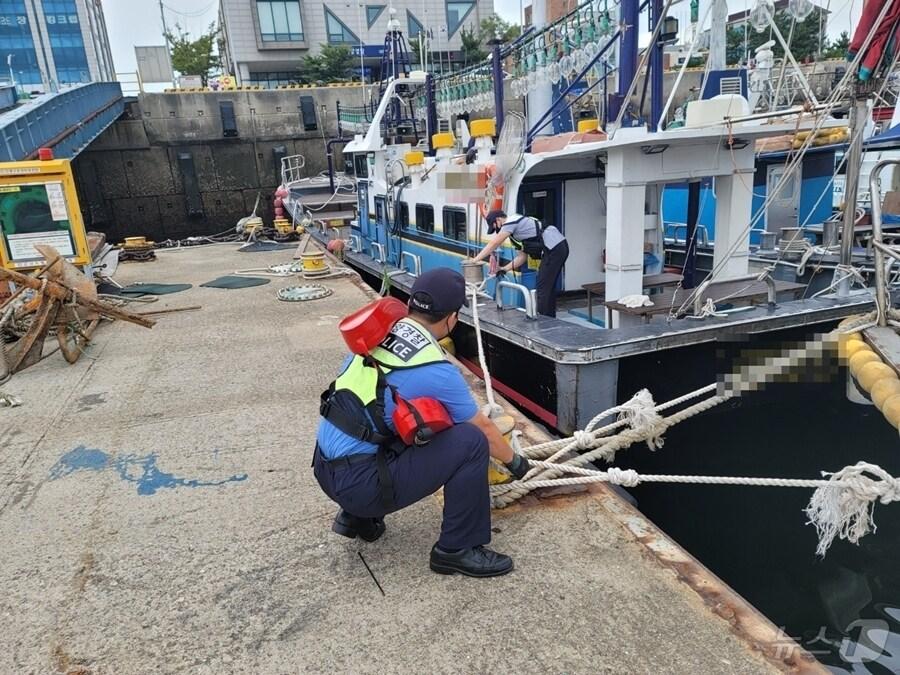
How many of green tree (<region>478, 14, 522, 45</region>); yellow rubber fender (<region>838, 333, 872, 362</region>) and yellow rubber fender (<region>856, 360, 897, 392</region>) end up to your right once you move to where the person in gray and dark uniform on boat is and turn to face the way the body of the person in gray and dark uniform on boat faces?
1

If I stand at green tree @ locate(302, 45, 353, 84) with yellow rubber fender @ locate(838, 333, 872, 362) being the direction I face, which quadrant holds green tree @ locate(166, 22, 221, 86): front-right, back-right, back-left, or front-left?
back-right

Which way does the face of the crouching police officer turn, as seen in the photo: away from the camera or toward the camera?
away from the camera

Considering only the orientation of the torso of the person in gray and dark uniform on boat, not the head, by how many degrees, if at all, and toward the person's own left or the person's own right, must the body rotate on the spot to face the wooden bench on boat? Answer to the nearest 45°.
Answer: approximately 180°

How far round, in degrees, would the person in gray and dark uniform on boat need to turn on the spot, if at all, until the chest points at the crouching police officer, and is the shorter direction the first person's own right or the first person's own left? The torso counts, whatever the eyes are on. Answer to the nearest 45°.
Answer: approximately 90° to the first person's own left

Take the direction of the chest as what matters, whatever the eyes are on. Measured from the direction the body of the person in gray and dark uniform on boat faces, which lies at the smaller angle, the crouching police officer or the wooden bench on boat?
the crouching police officer

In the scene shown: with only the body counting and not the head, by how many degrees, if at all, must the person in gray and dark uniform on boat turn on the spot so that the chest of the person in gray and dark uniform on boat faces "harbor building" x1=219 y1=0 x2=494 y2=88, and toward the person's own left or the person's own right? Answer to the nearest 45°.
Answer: approximately 90° to the person's own right

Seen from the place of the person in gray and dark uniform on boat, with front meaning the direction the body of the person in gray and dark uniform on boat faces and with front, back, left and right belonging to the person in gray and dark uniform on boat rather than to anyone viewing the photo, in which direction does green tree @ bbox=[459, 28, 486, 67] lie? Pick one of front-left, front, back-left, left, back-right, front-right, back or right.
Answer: right

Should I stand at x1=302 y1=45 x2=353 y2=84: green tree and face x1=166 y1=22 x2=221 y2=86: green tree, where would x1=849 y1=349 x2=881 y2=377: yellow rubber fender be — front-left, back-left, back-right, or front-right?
back-left

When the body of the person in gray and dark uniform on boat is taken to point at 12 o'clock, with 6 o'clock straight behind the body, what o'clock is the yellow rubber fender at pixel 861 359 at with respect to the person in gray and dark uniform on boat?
The yellow rubber fender is roughly at 8 o'clock from the person in gray and dark uniform on boat.

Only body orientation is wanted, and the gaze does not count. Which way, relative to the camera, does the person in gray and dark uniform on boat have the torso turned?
to the viewer's left

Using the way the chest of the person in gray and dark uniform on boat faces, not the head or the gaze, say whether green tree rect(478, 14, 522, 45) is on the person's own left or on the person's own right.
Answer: on the person's own right

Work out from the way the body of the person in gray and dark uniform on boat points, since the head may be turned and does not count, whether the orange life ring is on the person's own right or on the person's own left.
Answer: on the person's own right
